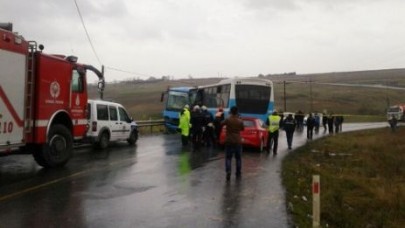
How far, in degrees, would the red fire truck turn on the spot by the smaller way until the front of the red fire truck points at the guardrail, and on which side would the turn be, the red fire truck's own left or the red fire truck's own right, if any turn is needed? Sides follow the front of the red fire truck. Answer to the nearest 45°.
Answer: approximately 45° to the red fire truck's own left

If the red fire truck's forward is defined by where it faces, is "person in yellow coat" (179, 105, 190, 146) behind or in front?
in front

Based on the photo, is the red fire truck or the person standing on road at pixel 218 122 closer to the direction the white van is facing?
the person standing on road

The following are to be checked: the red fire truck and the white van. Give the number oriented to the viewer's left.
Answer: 0

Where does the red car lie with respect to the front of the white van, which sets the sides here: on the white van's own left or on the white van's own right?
on the white van's own right

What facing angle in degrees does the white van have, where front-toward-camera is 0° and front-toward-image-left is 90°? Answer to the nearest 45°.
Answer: approximately 225°

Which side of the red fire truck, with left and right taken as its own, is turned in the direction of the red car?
front

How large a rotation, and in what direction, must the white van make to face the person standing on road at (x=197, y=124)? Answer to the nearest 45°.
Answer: approximately 45° to its right

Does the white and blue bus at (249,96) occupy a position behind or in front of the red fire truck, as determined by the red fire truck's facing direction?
in front
